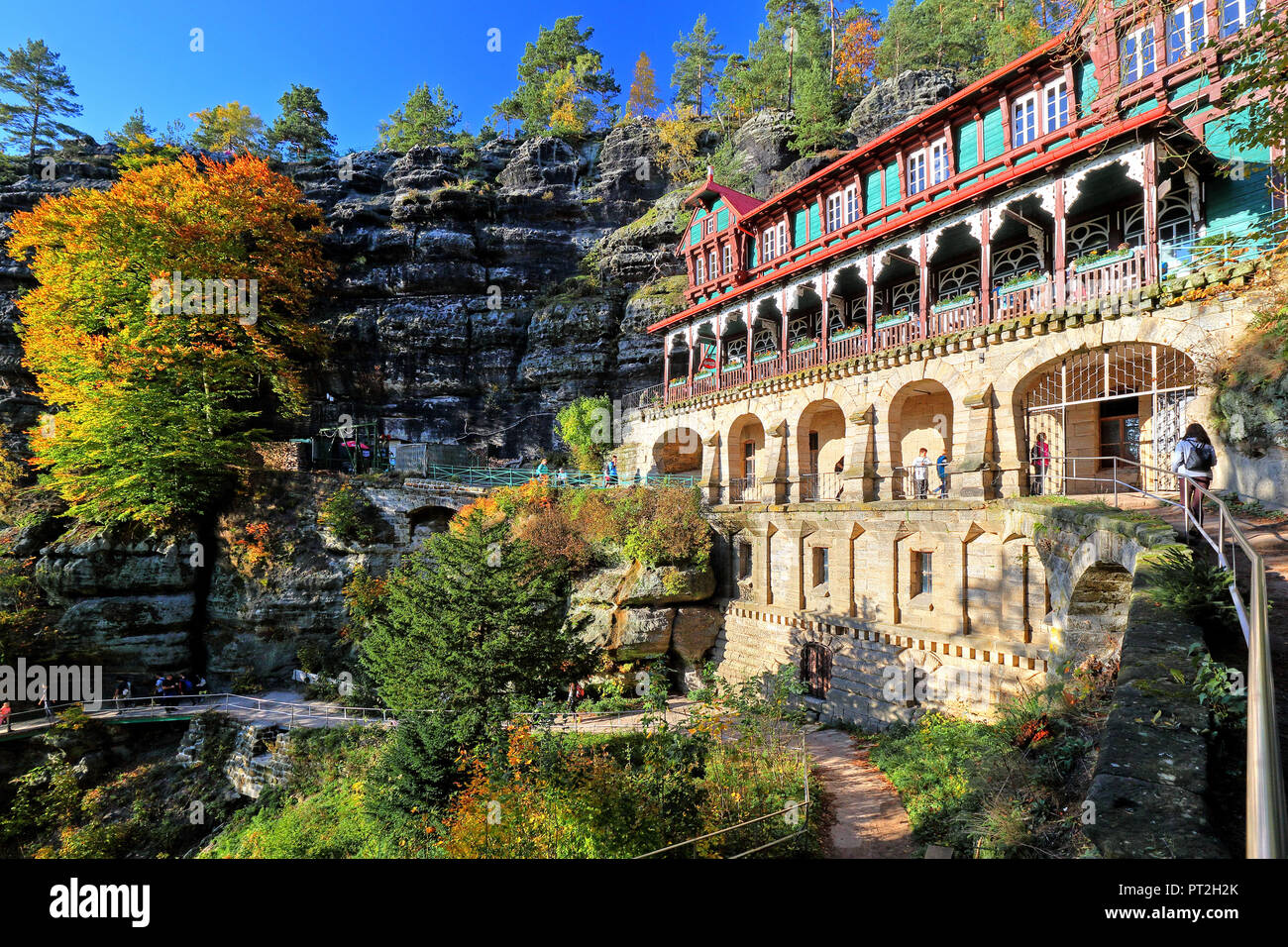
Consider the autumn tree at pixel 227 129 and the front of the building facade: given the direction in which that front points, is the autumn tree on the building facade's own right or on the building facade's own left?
on the building facade's own right

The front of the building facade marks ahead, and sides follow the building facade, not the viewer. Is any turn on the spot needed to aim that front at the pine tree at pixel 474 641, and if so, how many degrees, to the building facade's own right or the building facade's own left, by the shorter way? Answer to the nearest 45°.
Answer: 0° — it already faces it

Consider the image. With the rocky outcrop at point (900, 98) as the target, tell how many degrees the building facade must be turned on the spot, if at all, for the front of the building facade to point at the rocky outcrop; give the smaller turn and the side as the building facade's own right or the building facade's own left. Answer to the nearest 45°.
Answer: approximately 135° to the building facade's own right

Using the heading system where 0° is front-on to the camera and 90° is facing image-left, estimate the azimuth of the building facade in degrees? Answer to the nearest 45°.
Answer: approximately 45°

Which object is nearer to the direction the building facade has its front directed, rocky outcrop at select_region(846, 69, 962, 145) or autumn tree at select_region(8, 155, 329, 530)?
the autumn tree

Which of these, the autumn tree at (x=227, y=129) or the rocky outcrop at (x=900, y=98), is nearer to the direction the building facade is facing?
the autumn tree
